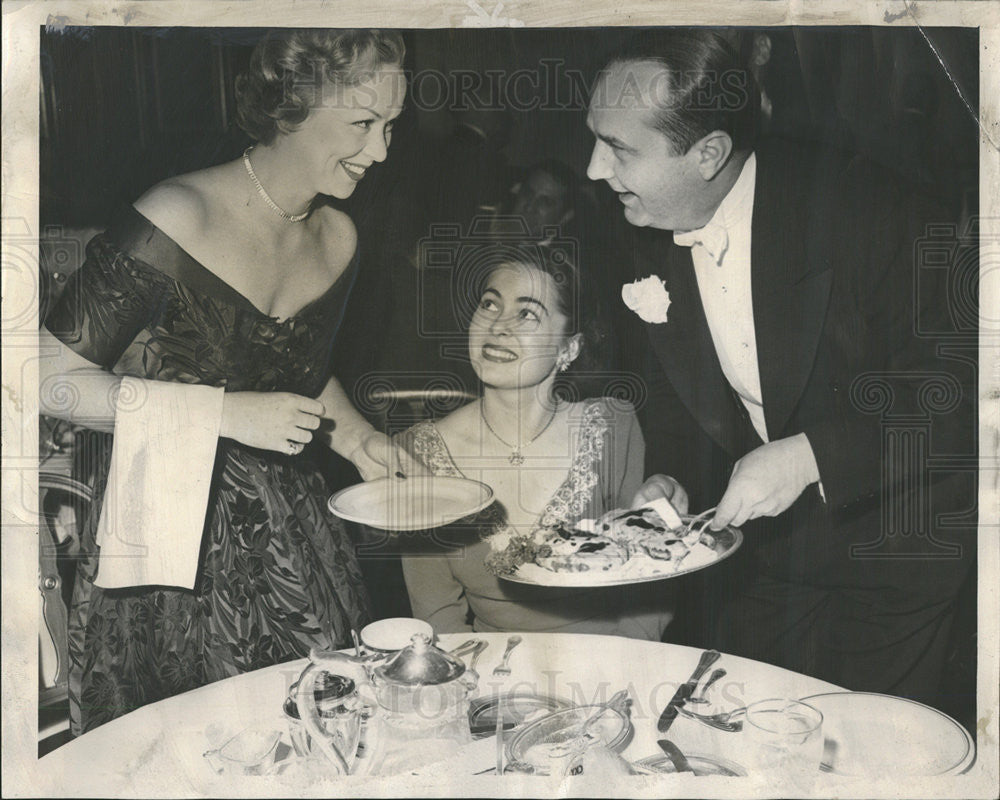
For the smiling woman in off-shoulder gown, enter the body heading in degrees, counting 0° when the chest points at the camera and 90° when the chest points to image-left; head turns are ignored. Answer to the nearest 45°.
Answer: approximately 315°

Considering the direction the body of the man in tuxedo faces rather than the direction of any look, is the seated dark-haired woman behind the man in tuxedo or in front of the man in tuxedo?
in front

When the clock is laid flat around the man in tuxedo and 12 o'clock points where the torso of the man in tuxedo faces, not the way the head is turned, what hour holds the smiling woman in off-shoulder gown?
The smiling woman in off-shoulder gown is roughly at 1 o'clock from the man in tuxedo.

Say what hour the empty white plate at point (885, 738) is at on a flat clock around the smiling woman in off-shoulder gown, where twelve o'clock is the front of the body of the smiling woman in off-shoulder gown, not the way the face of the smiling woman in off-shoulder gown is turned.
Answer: The empty white plate is roughly at 11 o'clock from the smiling woman in off-shoulder gown.

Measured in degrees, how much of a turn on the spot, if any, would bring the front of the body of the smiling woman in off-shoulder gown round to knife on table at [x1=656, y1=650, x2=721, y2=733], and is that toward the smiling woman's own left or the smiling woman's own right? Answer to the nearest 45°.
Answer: approximately 45° to the smiling woman's own left

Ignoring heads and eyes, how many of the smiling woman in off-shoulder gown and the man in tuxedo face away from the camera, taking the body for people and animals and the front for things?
0

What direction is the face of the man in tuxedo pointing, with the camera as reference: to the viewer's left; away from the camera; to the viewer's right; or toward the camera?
to the viewer's left
